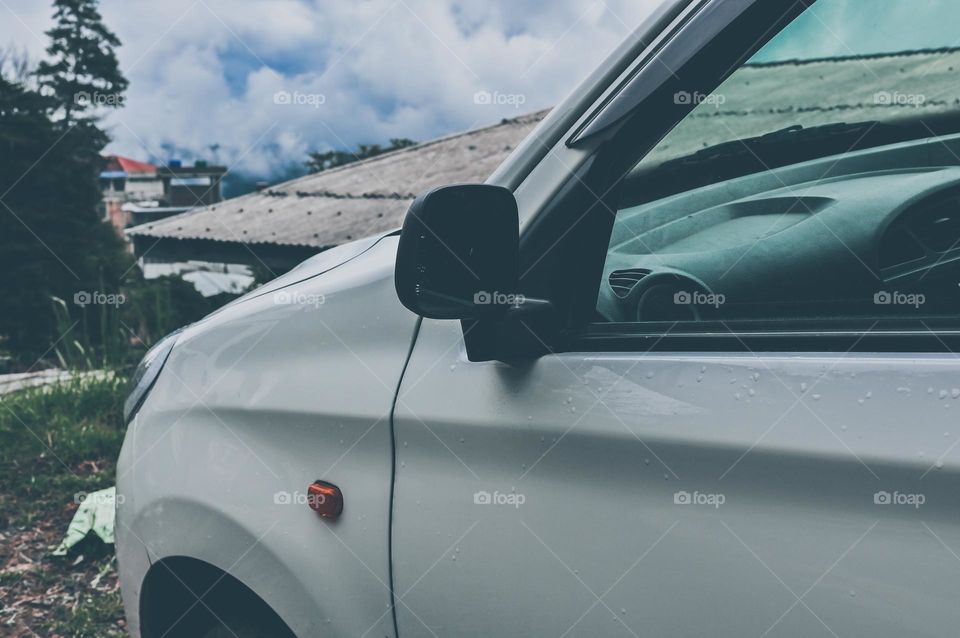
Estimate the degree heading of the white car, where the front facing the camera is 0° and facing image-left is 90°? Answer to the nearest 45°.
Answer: approximately 135°

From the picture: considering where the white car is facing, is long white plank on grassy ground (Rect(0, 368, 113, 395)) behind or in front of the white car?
in front

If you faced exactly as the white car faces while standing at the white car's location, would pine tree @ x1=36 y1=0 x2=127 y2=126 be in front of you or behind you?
in front

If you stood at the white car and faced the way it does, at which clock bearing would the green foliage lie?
The green foliage is roughly at 1 o'clock from the white car.

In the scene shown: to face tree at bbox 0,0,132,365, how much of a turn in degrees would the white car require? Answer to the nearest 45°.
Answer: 0° — it already faces it
